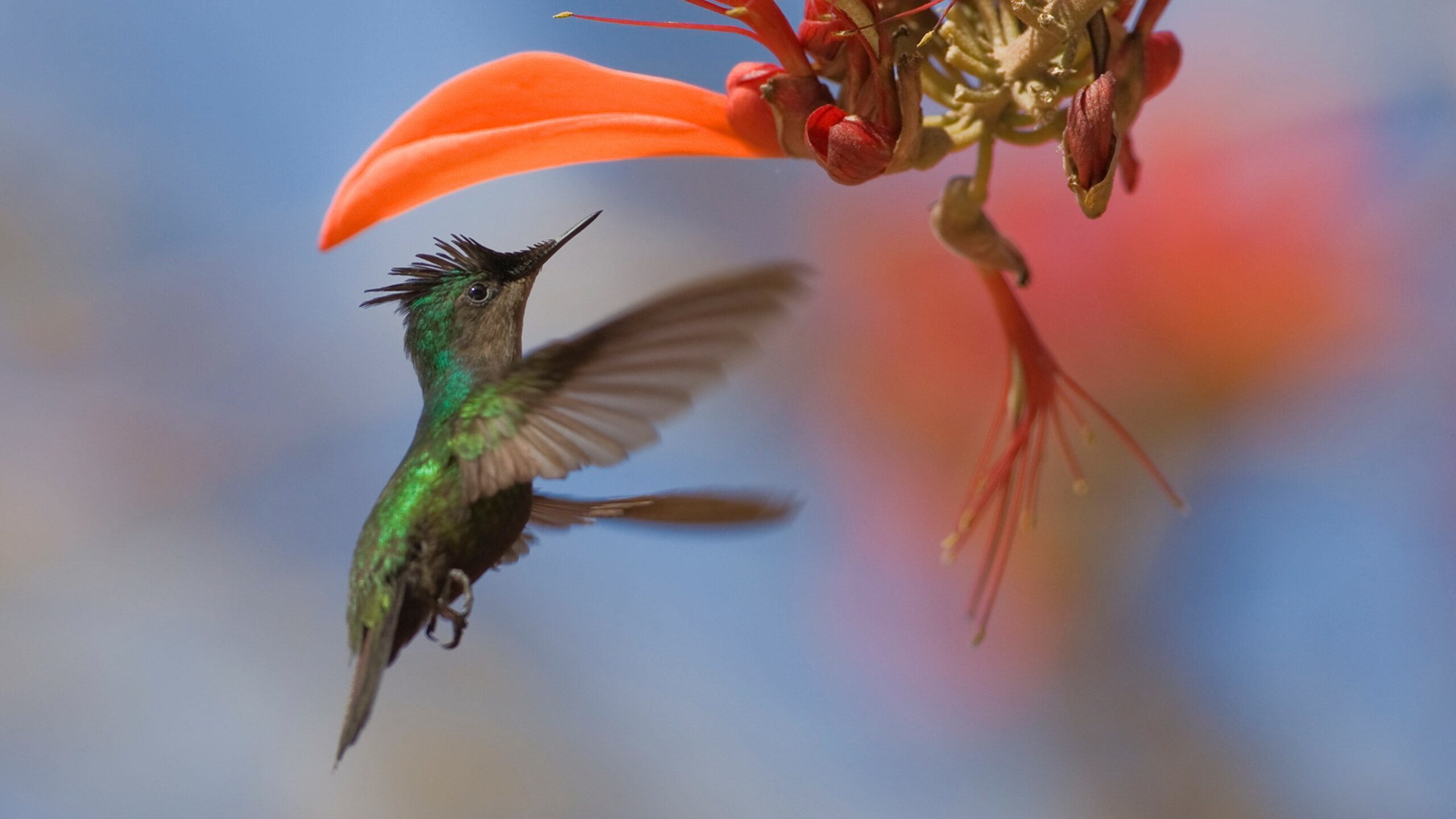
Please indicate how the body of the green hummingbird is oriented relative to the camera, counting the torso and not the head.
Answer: to the viewer's right
